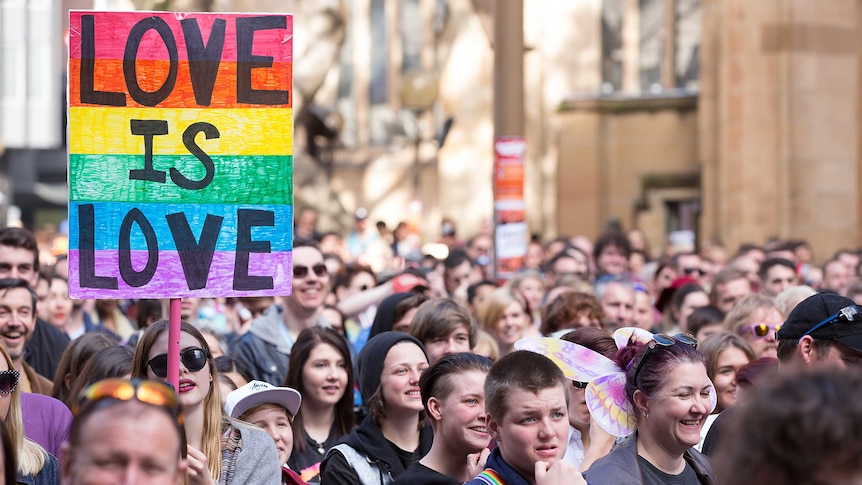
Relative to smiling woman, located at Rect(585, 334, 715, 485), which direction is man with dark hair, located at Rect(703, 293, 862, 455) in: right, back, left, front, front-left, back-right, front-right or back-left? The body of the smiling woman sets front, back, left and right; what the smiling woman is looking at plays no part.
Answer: left

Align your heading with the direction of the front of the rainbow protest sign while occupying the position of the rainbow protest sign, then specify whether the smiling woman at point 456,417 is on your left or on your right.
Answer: on your left

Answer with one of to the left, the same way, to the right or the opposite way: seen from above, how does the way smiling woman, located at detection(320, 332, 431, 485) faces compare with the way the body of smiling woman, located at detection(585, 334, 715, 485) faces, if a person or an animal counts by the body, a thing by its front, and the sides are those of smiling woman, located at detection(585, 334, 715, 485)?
the same way

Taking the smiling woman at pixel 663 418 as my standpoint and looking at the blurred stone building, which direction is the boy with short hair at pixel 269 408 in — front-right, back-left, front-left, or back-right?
front-left

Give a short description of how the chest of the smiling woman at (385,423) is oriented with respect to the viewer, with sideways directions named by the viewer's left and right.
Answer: facing the viewer and to the right of the viewer

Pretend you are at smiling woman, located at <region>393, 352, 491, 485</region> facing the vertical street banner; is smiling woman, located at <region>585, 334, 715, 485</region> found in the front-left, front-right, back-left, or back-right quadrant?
back-right

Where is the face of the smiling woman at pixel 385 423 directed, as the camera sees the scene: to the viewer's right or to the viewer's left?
to the viewer's right

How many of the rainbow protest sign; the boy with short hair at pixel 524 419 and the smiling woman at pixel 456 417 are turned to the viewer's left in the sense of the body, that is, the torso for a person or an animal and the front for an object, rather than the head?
0

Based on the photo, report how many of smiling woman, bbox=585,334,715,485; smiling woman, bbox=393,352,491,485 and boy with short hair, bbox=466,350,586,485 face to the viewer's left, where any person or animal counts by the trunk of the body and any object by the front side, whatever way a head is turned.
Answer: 0

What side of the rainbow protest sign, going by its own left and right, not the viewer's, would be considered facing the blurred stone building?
back

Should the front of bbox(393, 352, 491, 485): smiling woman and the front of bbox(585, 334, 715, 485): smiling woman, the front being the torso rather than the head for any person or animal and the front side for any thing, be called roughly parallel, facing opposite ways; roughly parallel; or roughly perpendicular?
roughly parallel

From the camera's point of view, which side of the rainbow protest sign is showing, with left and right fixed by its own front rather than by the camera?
front

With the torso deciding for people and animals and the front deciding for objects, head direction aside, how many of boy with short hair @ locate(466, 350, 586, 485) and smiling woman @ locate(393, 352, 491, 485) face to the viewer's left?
0

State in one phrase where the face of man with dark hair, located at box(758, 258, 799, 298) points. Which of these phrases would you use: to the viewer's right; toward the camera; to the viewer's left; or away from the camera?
toward the camera

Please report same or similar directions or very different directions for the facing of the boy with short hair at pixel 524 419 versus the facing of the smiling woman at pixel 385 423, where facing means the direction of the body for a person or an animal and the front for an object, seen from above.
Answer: same or similar directions

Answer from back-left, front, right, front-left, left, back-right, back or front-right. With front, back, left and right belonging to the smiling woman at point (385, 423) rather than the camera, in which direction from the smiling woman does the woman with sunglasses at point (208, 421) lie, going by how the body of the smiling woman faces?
right
